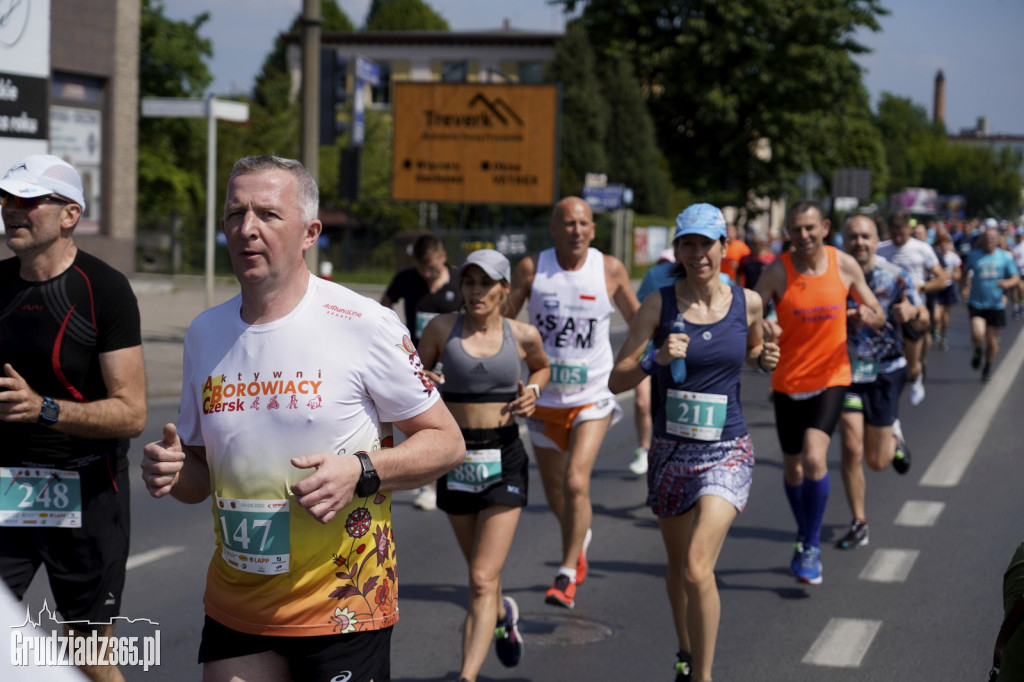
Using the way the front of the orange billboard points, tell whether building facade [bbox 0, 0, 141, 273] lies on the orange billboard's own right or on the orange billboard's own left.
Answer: on the orange billboard's own right

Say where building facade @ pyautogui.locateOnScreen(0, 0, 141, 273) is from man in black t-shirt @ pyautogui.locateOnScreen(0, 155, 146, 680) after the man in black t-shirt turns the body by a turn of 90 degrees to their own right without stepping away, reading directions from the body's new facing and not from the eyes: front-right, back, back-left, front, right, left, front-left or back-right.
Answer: front-right

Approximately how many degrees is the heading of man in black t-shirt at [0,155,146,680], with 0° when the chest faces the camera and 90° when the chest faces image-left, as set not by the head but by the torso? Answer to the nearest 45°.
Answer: approximately 45°

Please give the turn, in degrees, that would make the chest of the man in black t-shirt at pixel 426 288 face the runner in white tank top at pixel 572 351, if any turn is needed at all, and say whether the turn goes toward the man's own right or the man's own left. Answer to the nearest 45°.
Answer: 0° — they already face them

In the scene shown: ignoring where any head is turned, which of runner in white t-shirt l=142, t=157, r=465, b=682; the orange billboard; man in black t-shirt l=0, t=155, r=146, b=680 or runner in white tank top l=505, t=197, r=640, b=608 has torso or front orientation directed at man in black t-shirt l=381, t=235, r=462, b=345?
the orange billboard

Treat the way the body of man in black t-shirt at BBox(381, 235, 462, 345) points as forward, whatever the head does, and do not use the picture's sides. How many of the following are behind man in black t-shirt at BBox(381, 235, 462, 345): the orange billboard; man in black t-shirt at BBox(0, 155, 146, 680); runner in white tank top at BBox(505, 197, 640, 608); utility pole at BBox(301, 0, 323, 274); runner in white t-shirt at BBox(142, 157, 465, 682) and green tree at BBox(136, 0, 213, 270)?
3

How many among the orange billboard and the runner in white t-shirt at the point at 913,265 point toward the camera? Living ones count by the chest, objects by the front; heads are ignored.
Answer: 2
